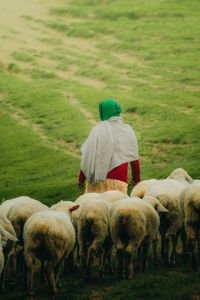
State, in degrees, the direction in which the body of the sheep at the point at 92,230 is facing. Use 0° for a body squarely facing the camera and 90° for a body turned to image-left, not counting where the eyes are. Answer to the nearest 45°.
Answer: approximately 180°

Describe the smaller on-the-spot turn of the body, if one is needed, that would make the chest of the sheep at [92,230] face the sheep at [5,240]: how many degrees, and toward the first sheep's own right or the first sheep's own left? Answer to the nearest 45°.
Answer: approximately 135° to the first sheep's own left

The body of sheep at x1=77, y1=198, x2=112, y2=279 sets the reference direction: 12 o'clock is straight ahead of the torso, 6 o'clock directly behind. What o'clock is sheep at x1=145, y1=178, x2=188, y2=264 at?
sheep at x1=145, y1=178, x2=188, y2=264 is roughly at 2 o'clock from sheep at x1=77, y1=198, x2=112, y2=279.

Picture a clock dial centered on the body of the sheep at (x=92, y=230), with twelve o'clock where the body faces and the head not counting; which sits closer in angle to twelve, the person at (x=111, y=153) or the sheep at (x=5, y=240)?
the person

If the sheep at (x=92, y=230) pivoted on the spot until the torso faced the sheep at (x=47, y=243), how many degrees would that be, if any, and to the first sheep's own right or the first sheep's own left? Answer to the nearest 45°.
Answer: approximately 135° to the first sheep's own left

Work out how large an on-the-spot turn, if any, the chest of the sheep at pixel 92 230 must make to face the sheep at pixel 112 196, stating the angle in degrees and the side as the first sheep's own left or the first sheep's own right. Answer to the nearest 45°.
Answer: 0° — it already faces it

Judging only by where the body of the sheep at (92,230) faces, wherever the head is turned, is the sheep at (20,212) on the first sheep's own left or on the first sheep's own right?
on the first sheep's own left
